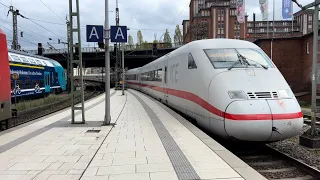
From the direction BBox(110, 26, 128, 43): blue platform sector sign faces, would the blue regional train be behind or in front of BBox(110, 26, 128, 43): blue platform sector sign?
behind

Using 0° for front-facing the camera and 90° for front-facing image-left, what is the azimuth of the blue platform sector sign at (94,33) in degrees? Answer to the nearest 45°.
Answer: approximately 0°

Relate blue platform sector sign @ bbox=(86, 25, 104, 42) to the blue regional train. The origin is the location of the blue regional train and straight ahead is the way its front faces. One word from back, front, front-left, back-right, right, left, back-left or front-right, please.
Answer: back-right

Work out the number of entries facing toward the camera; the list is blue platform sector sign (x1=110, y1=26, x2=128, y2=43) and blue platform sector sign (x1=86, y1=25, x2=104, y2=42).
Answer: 2

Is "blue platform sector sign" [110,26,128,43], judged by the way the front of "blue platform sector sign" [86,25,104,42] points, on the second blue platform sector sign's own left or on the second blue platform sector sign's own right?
on the second blue platform sector sign's own left

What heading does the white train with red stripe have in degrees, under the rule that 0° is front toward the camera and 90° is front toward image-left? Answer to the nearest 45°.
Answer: approximately 315°

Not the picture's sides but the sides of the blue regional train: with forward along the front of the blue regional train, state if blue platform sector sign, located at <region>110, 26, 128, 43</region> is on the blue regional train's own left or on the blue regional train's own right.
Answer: on the blue regional train's own right

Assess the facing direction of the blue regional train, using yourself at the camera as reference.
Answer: facing away from the viewer and to the right of the viewer

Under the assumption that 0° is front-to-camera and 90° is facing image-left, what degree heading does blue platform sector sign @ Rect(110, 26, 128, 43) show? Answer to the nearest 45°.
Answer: approximately 0°

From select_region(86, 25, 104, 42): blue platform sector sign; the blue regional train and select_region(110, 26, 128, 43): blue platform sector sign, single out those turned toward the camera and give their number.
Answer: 2

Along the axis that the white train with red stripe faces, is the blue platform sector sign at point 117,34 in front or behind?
behind
